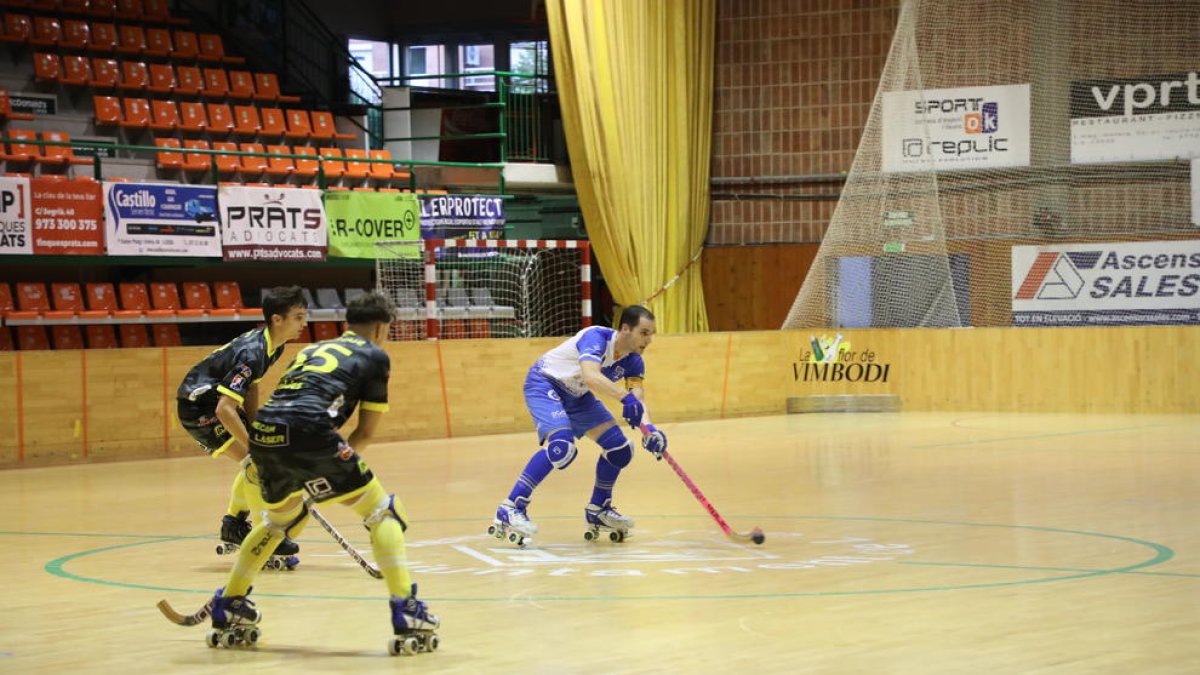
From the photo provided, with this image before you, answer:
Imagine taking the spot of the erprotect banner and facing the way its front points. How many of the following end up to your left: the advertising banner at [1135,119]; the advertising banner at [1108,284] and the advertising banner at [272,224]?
2

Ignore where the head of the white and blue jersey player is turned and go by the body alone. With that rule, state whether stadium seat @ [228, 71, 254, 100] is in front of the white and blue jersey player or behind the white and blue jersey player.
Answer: behind

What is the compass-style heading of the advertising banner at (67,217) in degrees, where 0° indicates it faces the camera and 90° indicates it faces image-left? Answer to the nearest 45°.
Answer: approximately 0°

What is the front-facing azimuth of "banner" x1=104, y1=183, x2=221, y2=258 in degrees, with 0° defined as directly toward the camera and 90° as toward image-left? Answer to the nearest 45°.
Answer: approximately 0°

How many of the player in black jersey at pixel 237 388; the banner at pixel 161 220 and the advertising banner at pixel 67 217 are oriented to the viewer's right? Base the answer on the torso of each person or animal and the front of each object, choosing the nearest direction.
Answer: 1

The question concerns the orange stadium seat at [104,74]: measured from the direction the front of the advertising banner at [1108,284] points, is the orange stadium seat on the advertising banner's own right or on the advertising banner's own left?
on the advertising banner's own right

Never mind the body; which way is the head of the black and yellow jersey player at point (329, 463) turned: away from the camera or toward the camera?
away from the camera

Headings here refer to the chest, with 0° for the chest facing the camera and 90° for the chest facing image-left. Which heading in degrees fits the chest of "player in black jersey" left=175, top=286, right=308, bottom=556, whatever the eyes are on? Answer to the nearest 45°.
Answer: approximately 270°

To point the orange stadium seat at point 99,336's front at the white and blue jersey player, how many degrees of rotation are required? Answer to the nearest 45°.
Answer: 0° — it already faces them
